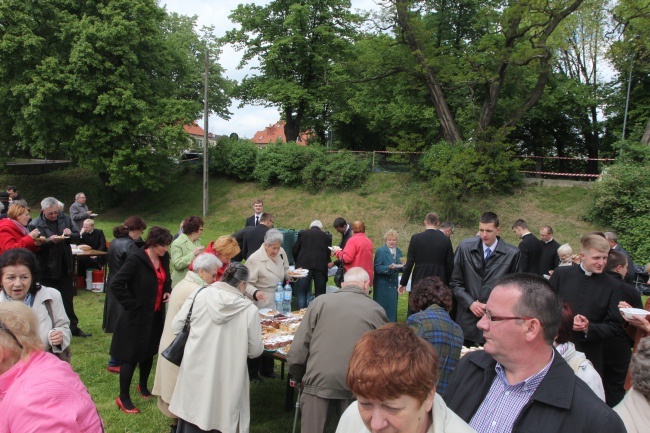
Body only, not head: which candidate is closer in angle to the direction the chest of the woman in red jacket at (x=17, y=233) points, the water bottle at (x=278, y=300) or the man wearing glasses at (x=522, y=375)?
the water bottle

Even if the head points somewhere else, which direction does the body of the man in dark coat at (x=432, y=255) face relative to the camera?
away from the camera

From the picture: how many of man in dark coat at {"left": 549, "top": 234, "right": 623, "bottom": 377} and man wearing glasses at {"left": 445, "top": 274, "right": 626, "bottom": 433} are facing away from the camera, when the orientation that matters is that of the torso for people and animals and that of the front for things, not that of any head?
0

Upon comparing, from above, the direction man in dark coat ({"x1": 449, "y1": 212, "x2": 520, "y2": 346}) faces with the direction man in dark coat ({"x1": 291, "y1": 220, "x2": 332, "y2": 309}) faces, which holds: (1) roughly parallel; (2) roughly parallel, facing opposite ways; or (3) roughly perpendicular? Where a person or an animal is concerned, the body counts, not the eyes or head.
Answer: roughly parallel, facing opposite ways

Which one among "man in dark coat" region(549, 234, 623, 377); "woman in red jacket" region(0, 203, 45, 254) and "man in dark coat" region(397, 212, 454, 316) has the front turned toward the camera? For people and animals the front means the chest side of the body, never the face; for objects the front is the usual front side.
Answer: "man in dark coat" region(549, 234, 623, 377)

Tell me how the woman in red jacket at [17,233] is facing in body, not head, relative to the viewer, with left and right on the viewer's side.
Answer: facing to the right of the viewer

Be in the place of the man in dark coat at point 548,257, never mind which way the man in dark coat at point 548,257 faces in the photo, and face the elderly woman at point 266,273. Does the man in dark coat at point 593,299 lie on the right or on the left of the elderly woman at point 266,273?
left

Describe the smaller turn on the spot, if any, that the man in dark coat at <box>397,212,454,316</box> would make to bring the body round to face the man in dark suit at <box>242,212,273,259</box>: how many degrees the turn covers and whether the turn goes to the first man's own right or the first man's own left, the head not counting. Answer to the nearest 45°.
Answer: approximately 90° to the first man's own left

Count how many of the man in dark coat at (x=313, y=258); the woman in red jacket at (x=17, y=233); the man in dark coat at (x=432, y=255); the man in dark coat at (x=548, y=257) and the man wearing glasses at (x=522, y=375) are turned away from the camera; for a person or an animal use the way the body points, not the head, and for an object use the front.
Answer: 2

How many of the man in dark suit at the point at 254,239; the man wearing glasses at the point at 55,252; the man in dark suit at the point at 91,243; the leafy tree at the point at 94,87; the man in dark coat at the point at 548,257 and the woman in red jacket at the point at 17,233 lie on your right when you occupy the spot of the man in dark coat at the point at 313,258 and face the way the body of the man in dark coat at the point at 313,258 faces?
1

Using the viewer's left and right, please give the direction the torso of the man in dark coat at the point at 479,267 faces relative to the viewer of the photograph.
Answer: facing the viewer

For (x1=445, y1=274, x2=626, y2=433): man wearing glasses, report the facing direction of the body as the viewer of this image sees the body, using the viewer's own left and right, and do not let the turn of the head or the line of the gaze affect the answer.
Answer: facing the viewer and to the left of the viewer

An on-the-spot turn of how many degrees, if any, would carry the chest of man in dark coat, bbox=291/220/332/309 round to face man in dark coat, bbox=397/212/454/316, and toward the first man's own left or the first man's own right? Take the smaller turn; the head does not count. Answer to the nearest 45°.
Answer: approximately 135° to the first man's own right

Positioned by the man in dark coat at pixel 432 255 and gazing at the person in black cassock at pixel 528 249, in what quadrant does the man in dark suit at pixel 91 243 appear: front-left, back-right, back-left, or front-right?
back-left

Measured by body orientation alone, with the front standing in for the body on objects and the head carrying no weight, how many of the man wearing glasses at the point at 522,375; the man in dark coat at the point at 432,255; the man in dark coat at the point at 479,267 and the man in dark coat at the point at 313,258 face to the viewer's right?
0

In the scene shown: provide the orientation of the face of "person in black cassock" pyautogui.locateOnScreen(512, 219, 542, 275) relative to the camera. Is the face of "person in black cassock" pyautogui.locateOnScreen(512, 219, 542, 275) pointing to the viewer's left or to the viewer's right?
to the viewer's left

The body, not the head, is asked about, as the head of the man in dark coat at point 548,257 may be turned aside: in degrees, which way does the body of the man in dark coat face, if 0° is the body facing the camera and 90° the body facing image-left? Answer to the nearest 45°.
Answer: approximately 45°

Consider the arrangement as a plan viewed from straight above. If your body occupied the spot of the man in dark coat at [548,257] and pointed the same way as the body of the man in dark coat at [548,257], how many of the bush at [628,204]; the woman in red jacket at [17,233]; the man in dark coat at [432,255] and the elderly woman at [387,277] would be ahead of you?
3

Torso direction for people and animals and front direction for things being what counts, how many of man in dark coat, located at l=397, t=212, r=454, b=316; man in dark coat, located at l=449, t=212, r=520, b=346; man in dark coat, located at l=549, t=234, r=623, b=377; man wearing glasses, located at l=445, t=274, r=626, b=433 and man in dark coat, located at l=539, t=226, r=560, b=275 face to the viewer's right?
0

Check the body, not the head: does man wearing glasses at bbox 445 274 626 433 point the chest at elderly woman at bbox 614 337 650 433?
no
